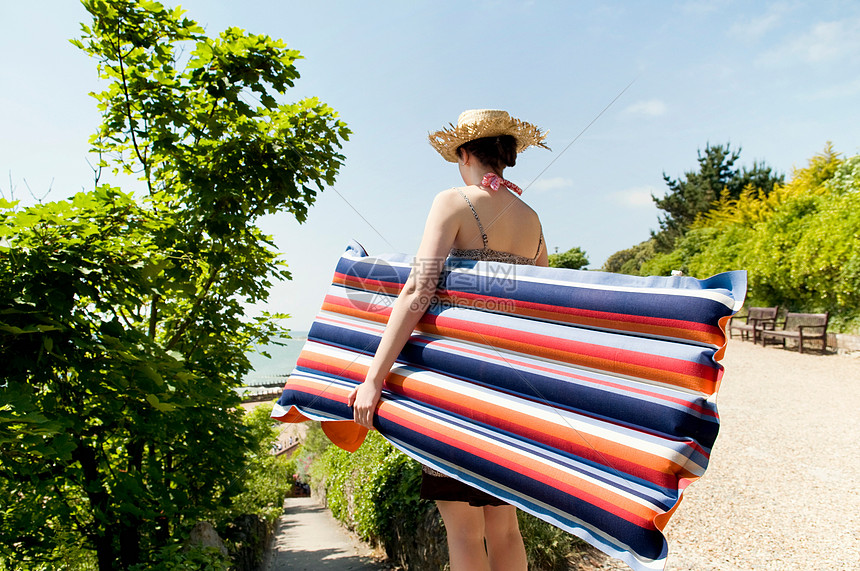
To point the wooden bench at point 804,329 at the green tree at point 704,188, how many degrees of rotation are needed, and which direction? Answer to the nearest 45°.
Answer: approximately 135° to its right

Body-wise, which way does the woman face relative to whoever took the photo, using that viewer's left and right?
facing away from the viewer and to the left of the viewer

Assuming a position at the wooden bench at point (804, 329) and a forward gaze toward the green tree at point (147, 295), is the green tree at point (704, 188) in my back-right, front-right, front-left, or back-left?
back-right

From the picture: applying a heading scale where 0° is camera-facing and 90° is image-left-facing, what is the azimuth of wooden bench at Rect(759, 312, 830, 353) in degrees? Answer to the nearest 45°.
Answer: approximately 45°

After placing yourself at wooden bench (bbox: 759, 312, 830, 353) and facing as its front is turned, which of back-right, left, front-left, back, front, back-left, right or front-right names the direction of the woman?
front-left

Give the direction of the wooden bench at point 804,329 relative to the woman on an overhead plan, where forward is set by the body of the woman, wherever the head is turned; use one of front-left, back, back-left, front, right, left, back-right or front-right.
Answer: right

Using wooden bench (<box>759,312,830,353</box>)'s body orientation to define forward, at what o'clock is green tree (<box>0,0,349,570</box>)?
The green tree is roughly at 11 o'clock from the wooden bench.

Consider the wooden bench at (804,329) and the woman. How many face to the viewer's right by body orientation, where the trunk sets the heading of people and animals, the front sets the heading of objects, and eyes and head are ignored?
0

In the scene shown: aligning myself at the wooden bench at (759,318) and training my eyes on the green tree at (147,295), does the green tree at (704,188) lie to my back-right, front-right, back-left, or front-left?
back-right

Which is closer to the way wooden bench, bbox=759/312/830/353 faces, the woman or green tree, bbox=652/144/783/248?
the woman
